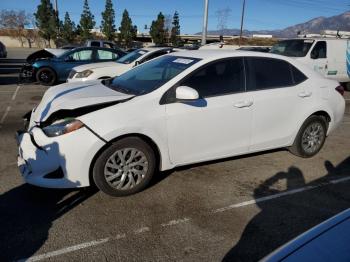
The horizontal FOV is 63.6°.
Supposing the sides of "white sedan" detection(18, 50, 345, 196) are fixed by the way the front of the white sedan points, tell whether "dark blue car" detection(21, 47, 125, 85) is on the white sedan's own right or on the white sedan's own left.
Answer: on the white sedan's own right

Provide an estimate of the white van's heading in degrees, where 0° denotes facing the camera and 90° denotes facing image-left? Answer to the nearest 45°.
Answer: approximately 45°

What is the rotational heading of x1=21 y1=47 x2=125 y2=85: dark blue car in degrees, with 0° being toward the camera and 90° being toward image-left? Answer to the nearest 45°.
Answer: approximately 45°

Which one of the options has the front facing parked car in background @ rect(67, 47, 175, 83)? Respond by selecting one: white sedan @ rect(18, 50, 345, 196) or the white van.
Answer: the white van

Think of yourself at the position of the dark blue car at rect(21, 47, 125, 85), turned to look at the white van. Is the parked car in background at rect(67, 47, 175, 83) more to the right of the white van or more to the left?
right
